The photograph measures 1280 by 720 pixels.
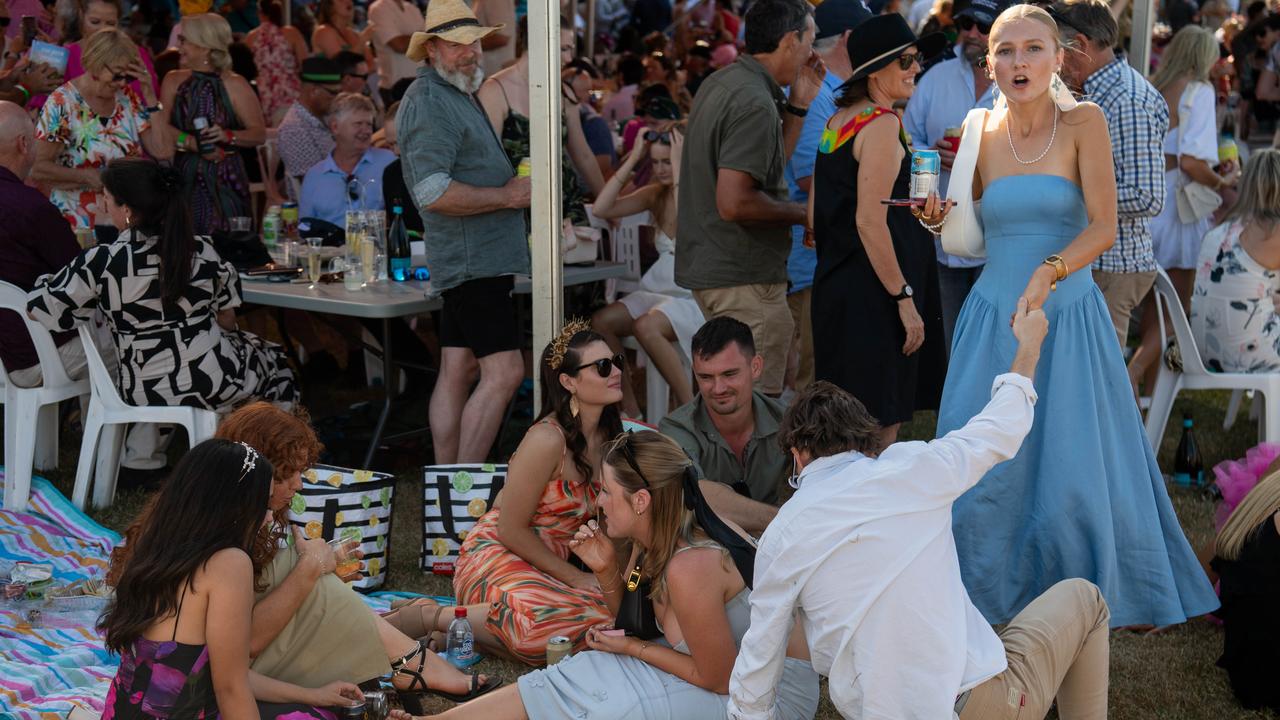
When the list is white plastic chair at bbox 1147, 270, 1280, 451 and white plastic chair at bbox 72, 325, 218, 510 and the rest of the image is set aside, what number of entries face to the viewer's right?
2

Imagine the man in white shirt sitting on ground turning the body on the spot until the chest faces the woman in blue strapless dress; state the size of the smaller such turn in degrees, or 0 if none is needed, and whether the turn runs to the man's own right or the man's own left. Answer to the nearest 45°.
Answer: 0° — they already face them

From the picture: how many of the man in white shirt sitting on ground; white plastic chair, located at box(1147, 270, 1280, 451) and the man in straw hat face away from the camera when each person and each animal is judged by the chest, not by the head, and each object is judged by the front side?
1

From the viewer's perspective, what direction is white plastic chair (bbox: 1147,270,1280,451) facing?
to the viewer's right

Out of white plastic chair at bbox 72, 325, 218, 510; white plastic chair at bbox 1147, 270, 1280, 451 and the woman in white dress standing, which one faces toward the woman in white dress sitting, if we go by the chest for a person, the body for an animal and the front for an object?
white plastic chair at bbox 72, 325, 218, 510

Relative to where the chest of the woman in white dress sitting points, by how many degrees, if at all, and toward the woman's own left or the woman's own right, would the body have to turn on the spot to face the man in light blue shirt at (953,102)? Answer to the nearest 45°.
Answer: approximately 135° to the woman's own left

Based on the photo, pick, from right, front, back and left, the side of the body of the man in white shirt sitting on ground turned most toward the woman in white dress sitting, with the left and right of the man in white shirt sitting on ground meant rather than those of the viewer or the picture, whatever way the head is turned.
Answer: front

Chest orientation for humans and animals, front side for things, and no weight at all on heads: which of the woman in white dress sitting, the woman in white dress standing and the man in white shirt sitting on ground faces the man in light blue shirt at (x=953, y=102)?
the man in white shirt sitting on ground

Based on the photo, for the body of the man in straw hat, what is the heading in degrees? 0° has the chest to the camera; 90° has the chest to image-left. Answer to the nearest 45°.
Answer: approximately 315°

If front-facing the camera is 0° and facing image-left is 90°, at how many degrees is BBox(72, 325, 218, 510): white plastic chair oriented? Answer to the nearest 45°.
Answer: approximately 270°

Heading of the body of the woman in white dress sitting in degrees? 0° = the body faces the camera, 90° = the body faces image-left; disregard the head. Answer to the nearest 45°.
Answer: approximately 45°

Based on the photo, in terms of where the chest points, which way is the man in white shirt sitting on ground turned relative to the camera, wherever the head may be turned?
away from the camera

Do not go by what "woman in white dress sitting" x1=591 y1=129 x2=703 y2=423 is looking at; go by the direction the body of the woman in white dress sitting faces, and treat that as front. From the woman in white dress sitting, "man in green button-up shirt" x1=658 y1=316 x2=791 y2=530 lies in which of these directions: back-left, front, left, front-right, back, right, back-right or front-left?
front-left

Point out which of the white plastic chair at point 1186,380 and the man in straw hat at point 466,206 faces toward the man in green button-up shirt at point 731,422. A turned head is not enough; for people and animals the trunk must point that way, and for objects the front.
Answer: the man in straw hat

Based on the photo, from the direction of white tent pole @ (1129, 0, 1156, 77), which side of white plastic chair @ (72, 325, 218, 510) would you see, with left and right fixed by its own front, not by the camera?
front

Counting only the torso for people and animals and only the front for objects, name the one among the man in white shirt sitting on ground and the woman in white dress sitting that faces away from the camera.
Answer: the man in white shirt sitting on ground
